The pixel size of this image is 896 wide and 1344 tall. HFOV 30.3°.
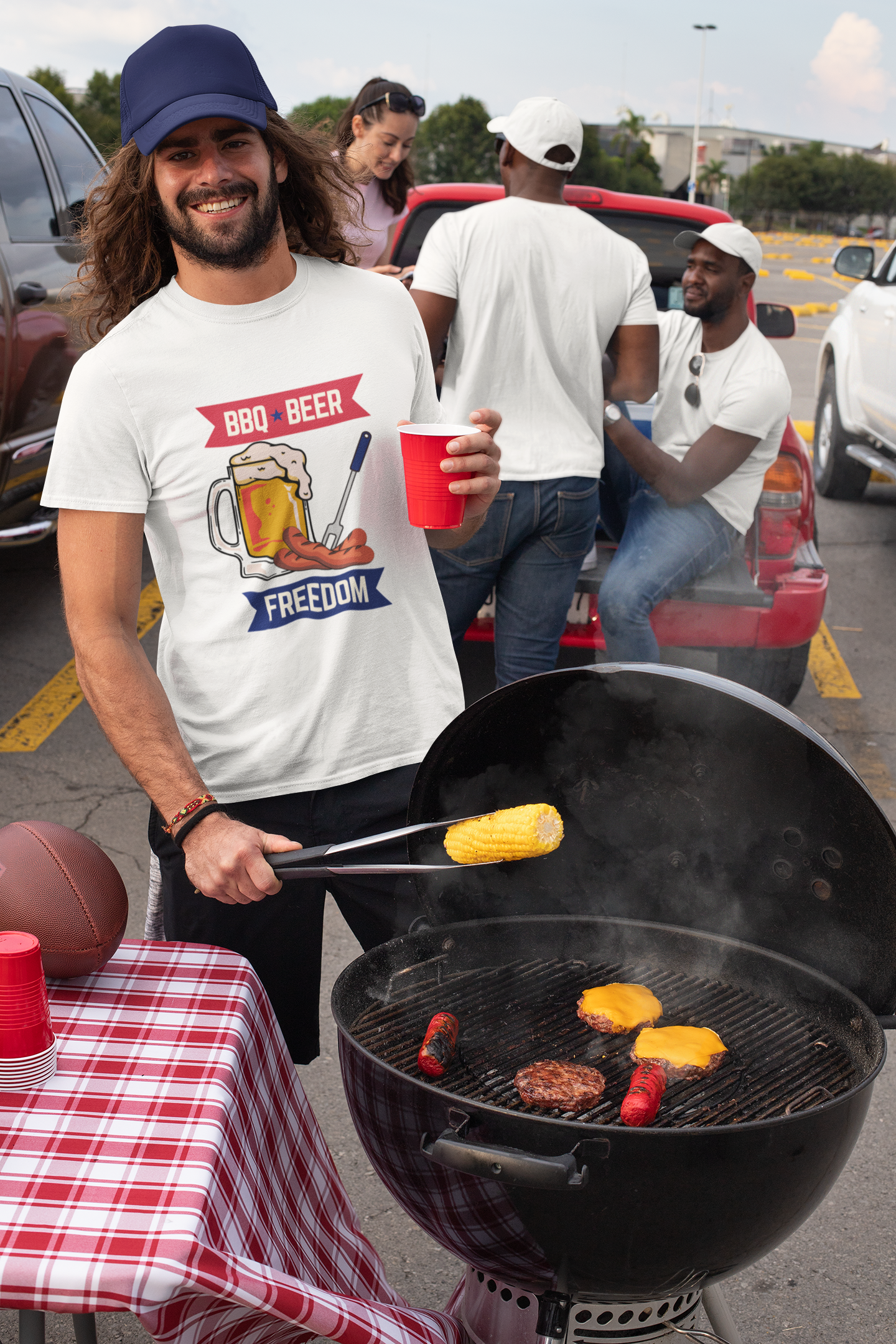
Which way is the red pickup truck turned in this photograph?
away from the camera

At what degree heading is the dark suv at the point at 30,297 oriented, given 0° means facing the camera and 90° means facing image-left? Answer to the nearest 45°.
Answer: approximately 225°

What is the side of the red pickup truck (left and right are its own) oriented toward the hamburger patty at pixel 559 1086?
back
